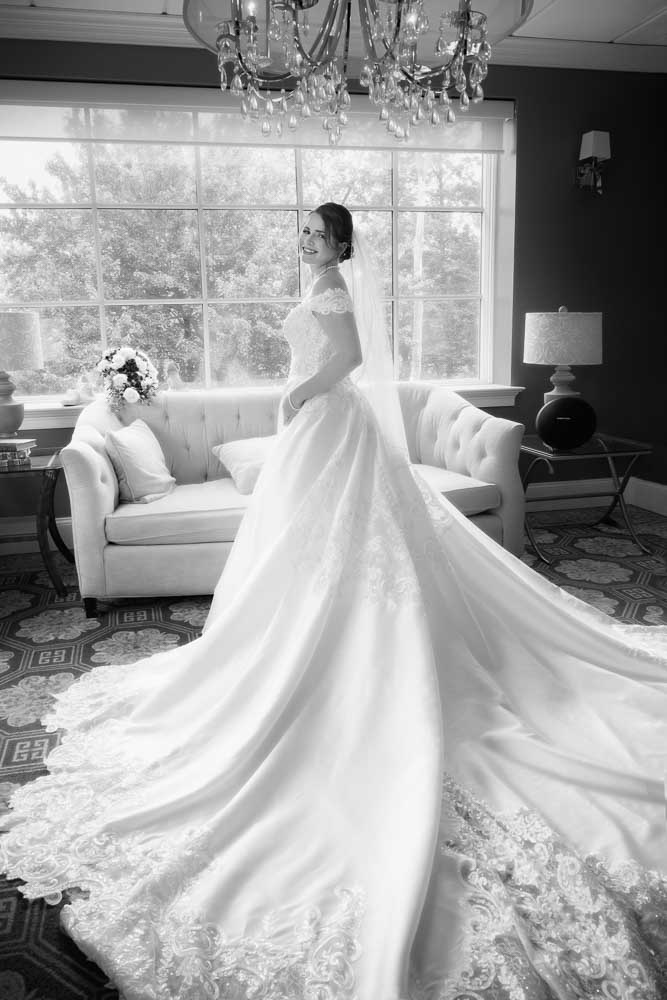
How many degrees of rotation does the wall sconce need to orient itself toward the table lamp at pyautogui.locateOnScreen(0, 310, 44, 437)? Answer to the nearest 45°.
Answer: approximately 90° to its right

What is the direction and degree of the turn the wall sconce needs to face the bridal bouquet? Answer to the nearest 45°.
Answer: approximately 90° to its right

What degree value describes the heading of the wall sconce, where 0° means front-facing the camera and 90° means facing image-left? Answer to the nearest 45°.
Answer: approximately 315°

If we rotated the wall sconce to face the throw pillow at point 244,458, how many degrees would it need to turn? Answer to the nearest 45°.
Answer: approximately 90° to its right

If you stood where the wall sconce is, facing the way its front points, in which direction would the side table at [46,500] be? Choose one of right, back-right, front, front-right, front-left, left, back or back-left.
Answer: right

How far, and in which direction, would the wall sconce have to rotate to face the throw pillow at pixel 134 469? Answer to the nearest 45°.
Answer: approximately 90° to its right

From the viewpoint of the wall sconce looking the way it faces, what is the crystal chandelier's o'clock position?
The crystal chandelier is roughly at 2 o'clock from the wall sconce.

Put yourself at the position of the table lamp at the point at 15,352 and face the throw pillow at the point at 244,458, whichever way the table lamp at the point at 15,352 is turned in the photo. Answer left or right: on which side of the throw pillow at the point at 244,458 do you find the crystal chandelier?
right

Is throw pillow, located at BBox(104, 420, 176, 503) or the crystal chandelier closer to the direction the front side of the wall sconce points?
the crystal chandelier

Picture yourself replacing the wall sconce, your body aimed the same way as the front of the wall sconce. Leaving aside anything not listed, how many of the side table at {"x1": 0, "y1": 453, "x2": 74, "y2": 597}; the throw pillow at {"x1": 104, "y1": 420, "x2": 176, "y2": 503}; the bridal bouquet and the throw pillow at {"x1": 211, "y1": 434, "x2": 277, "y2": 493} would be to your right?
4
